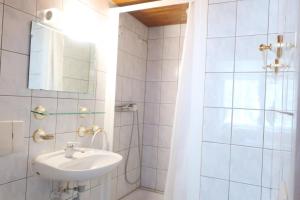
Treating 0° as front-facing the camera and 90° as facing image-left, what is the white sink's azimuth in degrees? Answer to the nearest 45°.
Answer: approximately 315°

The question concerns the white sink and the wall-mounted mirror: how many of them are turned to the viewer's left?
0

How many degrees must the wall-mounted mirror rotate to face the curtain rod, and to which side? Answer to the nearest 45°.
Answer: approximately 45° to its left

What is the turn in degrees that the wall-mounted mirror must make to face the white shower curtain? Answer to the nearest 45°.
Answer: approximately 45° to its left
